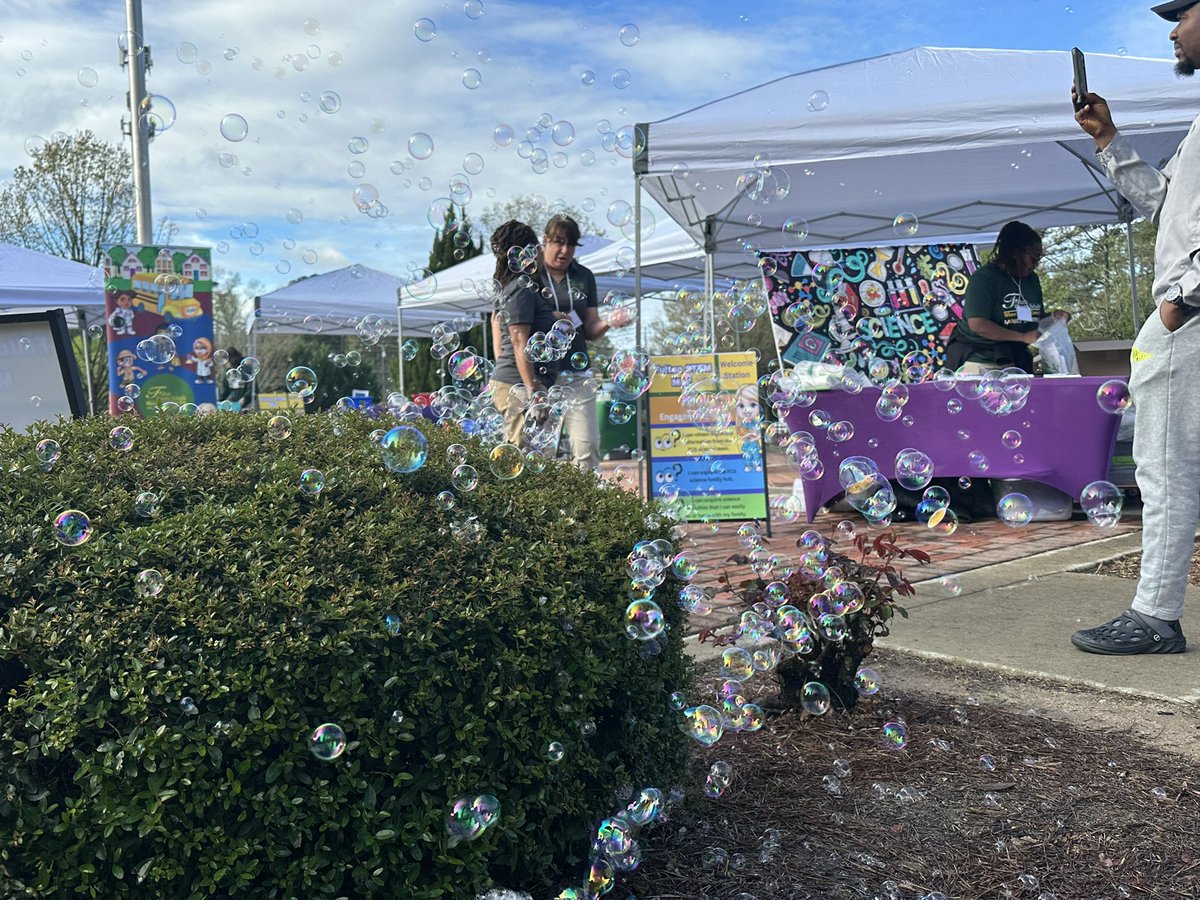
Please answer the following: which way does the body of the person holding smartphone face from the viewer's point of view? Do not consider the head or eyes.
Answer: to the viewer's left

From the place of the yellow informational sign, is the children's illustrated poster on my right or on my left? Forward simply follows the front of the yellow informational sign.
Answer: on my right

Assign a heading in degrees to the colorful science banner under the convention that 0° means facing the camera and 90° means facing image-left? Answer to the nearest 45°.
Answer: approximately 0°

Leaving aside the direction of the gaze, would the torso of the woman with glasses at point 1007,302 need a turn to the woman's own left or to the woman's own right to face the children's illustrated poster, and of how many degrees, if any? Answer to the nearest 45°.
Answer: approximately 90° to the woman's own right

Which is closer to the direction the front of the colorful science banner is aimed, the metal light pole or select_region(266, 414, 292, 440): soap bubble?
the soap bubble

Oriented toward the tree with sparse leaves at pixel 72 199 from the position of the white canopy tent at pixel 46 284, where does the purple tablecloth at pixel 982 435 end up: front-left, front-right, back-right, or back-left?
back-right

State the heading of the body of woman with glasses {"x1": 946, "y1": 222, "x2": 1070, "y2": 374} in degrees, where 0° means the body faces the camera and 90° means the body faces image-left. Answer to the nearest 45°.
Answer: approximately 315°
